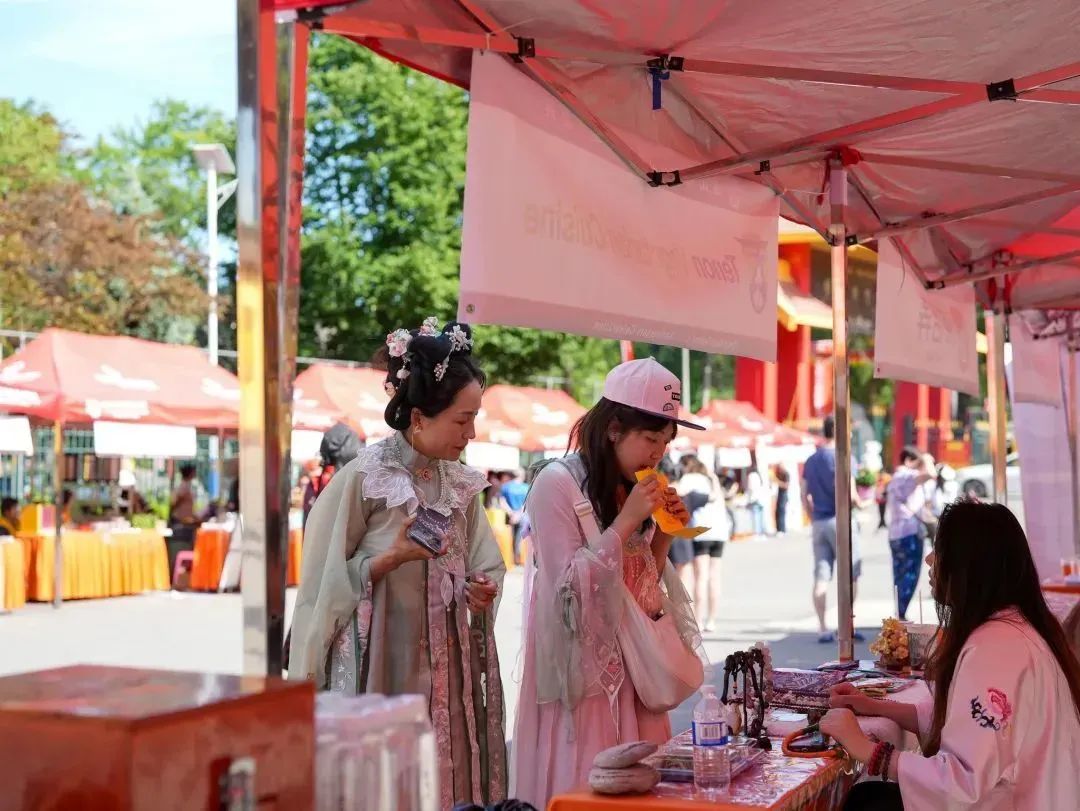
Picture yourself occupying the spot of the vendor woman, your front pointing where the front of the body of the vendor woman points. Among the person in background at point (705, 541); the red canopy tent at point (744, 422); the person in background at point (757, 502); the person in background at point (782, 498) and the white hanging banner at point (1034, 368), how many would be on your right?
5

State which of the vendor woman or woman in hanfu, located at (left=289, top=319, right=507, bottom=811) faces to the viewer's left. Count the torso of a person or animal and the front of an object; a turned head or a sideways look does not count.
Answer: the vendor woman

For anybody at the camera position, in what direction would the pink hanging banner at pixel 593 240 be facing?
facing away from the viewer and to the left of the viewer

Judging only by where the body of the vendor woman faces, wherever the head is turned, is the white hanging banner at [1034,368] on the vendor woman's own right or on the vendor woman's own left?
on the vendor woman's own right

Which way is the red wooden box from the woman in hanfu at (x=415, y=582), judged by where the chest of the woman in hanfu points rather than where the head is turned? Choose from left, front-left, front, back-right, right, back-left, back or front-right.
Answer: front-right

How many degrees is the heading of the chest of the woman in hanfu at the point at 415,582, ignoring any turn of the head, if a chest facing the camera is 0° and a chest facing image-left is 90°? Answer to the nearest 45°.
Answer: approximately 315°

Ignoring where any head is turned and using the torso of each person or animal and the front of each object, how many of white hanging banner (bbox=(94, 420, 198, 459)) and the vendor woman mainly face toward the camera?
1

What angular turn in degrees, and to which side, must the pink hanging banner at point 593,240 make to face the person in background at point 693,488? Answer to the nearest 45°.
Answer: approximately 45° to its right

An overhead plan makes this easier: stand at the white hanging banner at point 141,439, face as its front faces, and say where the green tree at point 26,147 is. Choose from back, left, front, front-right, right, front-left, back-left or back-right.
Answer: back

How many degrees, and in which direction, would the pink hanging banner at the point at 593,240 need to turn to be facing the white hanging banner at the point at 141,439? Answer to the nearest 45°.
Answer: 0° — it already faces it

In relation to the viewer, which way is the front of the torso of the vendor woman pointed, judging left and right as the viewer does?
facing to the left of the viewer

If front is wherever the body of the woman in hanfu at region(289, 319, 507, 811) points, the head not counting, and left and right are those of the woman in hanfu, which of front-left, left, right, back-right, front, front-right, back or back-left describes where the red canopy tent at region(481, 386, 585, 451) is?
back-left

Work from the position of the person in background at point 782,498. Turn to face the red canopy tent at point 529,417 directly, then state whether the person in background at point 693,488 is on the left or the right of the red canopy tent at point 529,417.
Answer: left

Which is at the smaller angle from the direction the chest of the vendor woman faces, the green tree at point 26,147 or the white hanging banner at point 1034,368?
the green tree

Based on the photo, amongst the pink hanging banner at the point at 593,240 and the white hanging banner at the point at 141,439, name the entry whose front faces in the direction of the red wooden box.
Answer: the white hanging banner at the point at 141,439

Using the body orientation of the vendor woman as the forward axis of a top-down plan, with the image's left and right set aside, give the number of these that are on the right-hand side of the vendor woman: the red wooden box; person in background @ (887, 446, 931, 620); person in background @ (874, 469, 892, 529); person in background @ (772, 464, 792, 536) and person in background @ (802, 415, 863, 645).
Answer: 4

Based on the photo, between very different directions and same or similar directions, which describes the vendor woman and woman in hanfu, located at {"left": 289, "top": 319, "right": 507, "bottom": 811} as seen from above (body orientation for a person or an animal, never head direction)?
very different directions
